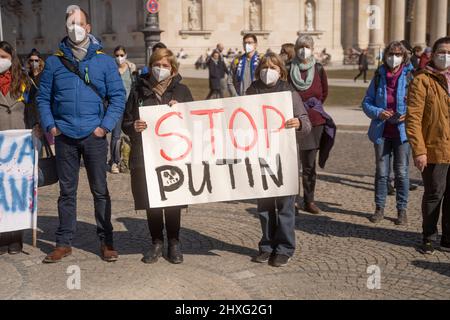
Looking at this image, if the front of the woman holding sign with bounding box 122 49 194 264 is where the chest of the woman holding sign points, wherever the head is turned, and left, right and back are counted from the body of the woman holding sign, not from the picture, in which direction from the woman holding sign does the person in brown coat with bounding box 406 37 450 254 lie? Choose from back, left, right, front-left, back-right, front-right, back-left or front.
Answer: left

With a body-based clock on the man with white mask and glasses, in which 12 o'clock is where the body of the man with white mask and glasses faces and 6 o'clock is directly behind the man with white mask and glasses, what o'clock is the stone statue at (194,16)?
The stone statue is roughly at 6 o'clock from the man with white mask and glasses.

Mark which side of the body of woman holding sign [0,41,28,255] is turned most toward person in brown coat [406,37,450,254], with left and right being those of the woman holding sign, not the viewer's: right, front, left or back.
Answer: left

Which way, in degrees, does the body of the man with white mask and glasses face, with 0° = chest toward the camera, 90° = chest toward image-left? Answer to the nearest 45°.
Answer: approximately 0°

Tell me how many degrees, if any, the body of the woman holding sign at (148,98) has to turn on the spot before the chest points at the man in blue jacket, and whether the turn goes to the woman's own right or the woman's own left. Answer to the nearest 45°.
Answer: approximately 90° to the woman's own right

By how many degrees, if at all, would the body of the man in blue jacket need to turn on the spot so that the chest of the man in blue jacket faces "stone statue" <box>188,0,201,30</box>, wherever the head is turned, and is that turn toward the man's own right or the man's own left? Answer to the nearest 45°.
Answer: approximately 180°

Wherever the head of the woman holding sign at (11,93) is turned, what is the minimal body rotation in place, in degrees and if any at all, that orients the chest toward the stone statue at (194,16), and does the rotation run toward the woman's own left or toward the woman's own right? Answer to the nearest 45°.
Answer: approximately 180°

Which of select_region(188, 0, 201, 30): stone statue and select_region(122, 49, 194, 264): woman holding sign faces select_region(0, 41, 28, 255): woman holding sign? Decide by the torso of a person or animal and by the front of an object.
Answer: the stone statue
